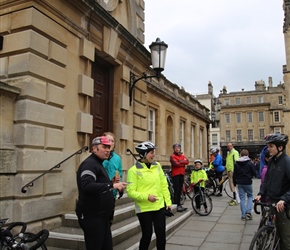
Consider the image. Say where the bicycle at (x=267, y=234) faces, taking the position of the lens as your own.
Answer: facing the viewer and to the left of the viewer

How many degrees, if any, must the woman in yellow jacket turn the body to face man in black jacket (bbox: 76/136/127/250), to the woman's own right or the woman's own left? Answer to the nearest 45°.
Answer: approximately 90° to the woman's own right

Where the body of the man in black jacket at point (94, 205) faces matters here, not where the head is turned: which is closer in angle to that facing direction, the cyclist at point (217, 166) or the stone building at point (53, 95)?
the cyclist

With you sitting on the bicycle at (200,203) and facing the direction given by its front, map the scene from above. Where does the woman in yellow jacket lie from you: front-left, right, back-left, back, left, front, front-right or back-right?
front-right

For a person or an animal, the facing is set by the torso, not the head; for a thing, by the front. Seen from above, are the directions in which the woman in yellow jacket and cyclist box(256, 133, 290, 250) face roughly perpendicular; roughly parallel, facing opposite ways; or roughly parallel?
roughly perpendicular

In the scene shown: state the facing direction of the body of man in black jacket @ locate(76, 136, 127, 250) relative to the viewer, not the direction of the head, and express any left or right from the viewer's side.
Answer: facing to the right of the viewer

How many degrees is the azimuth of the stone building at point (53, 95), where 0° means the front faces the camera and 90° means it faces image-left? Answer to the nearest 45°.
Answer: approximately 315°

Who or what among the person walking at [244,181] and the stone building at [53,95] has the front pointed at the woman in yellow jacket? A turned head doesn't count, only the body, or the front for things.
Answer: the stone building

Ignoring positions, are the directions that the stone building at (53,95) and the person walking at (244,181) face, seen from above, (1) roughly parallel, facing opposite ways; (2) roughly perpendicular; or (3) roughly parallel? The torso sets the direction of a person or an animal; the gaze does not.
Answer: roughly perpendicular

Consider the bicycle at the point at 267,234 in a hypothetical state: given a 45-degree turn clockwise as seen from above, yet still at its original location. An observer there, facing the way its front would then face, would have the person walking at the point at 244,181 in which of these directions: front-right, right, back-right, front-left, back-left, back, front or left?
right
